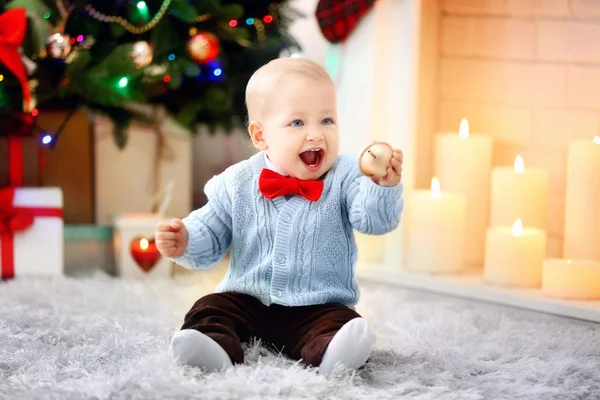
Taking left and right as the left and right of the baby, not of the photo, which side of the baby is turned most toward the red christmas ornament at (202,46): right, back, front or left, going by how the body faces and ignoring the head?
back

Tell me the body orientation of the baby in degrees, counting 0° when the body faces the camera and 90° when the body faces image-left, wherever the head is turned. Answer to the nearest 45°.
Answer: approximately 0°

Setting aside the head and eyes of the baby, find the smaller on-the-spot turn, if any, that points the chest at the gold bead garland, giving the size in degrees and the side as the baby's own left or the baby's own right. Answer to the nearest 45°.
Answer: approximately 135° to the baby's own right

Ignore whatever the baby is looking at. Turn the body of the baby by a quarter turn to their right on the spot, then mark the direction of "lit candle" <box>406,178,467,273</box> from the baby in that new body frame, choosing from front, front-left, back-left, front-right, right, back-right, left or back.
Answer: back-right

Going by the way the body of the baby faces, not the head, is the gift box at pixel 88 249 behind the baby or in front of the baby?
behind

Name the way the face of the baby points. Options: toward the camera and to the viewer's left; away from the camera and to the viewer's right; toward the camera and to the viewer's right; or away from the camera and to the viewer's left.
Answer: toward the camera and to the viewer's right

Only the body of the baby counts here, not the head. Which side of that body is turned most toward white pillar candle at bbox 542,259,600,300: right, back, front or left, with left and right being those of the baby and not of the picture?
left

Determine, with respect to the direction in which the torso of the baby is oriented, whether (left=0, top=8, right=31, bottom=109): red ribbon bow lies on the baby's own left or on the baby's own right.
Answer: on the baby's own right

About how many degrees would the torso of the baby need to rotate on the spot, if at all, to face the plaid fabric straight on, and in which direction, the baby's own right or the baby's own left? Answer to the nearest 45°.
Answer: approximately 180°

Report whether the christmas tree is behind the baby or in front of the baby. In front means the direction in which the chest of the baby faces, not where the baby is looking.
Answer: behind

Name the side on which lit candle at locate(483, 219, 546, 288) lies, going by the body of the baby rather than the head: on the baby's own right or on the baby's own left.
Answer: on the baby's own left

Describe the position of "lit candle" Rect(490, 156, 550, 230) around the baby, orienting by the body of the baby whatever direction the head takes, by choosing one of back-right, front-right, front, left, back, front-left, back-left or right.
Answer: back-left

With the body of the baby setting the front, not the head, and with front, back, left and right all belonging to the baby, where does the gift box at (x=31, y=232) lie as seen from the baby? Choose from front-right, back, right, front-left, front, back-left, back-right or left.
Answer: back-right

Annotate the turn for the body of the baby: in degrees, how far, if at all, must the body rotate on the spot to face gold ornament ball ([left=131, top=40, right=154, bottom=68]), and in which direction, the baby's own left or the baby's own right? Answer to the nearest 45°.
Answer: approximately 135° to the baby's own right
